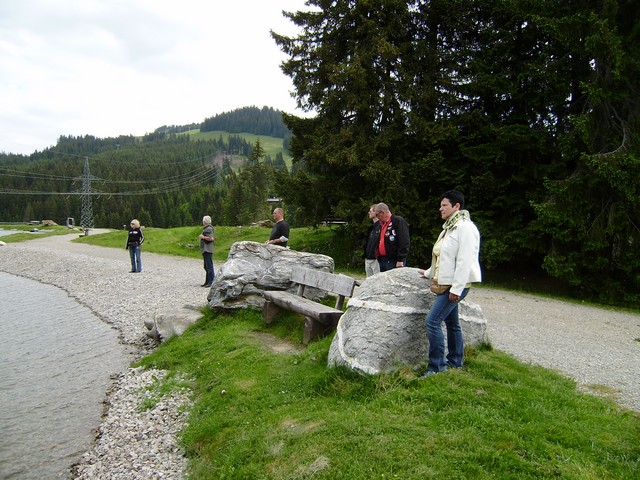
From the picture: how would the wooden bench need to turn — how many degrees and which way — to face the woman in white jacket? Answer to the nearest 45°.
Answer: approximately 90° to its left

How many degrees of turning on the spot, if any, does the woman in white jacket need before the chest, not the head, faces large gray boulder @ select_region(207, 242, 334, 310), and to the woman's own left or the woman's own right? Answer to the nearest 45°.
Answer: approximately 45° to the woman's own right

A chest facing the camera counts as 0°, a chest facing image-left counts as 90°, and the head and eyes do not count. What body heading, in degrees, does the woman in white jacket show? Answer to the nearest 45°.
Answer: approximately 90°

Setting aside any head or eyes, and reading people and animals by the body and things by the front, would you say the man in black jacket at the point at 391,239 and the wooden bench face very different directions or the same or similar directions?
same or similar directions

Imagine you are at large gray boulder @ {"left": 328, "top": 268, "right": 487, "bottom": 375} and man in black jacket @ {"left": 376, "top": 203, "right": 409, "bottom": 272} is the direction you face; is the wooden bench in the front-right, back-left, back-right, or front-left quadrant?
front-left

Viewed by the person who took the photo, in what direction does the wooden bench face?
facing the viewer and to the left of the viewer

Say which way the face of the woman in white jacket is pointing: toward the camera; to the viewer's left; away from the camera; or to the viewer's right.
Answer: to the viewer's left

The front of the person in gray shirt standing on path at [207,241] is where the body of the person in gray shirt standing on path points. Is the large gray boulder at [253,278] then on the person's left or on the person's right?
on the person's left

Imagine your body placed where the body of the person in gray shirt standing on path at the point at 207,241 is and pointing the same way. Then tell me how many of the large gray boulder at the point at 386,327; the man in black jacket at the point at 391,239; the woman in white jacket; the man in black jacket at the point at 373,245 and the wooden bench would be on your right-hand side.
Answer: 0

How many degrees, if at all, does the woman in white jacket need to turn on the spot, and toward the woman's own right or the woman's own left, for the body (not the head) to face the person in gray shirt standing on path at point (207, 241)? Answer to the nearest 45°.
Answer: approximately 45° to the woman's own right

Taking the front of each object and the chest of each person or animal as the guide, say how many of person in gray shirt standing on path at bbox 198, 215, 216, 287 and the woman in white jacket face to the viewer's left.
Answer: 2

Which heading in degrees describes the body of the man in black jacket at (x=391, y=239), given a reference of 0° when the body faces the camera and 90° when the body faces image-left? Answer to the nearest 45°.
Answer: approximately 45°

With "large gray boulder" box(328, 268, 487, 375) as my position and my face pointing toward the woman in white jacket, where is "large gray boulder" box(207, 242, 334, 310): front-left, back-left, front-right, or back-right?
back-left

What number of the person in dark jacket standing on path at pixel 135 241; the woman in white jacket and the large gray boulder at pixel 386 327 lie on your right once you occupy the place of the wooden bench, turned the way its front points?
1

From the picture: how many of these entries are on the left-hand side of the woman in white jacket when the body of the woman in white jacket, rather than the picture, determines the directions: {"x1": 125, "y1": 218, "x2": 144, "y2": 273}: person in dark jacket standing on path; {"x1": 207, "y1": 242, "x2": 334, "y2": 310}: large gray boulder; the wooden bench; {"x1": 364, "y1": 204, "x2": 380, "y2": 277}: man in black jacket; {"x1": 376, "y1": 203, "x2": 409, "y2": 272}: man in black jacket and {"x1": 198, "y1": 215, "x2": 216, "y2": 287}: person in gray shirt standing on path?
0

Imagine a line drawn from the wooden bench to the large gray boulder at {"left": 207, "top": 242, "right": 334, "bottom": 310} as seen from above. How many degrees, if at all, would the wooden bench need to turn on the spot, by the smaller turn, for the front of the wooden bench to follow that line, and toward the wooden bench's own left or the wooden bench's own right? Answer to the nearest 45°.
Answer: approximately 90° to the wooden bench's own right

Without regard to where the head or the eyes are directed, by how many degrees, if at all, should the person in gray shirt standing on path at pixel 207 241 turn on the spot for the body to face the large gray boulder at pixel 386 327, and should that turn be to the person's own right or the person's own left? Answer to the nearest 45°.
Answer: approximately 90° to the person's own left

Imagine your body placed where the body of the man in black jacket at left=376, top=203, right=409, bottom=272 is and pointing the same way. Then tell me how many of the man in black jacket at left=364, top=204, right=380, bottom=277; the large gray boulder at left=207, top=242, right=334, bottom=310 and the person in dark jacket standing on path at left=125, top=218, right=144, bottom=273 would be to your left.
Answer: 0

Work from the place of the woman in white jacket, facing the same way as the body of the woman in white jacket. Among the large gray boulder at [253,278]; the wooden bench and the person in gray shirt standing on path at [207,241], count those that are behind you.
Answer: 0

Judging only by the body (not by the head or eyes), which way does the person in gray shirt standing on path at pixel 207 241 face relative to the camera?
to the viewer's left

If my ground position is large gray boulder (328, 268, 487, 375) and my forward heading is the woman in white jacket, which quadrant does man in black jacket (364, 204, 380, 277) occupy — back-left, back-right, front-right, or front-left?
back-left
